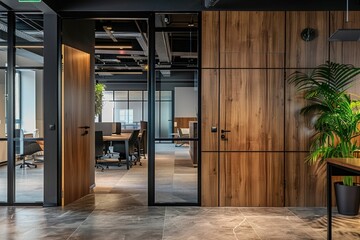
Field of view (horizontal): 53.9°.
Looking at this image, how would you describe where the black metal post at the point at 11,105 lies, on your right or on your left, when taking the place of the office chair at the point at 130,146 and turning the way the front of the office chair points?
on your left

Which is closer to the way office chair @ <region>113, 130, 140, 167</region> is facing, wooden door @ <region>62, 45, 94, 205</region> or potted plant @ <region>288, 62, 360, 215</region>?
the wooden door

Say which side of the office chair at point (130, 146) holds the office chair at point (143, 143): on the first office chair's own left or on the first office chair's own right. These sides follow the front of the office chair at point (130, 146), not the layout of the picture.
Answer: on the first office chair's own right

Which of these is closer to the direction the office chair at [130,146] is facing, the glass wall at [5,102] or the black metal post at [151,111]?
the glass wall

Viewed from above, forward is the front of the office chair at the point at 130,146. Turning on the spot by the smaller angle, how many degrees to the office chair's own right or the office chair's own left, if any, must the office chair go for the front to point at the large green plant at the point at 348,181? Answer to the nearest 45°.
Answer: approximately 135° to the office chair's own left

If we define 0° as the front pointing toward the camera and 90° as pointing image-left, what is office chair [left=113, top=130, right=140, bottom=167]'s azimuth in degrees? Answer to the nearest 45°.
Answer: approximately 90°

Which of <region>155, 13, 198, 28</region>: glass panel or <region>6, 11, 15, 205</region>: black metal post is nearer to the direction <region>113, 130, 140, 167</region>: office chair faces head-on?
the black metal post
